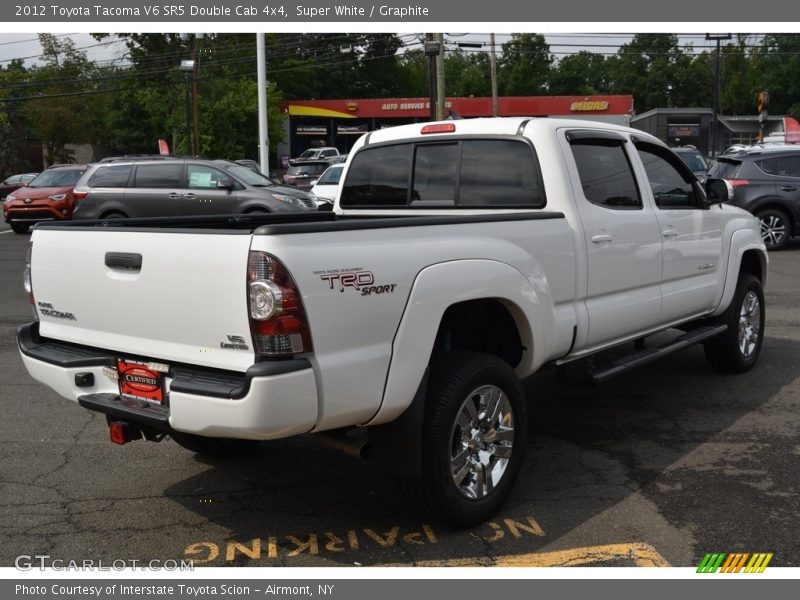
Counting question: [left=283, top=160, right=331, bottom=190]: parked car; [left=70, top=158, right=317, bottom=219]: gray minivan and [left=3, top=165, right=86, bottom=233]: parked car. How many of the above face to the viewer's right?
1

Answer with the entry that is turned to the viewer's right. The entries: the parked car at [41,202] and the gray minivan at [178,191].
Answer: the gray minivan

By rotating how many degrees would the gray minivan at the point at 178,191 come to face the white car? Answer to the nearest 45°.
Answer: approximately 45° to its left

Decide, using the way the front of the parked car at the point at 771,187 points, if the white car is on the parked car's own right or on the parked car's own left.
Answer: on the parked car's own left

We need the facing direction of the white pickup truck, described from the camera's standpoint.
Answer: facing away from the viewer and to the right of the viewer

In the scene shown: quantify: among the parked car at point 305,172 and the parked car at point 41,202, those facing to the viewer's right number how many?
0

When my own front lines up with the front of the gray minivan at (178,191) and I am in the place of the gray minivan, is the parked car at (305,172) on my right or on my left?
on my left

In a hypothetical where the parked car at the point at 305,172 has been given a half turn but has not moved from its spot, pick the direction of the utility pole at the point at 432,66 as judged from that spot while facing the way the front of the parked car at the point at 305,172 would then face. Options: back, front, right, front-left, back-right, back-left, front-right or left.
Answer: left

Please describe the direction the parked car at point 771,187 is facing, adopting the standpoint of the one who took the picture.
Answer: facing away from the viewer and to the right of the viewer

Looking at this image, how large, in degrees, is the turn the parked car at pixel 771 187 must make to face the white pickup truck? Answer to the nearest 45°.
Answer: approximately 135° to its right

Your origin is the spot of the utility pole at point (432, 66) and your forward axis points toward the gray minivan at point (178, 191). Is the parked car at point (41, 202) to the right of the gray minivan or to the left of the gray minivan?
right

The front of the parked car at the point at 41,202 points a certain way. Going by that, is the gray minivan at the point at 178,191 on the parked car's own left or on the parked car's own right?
on the parked car's own left

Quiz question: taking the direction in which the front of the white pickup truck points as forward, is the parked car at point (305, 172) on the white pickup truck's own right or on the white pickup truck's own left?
on the white pickup truck's own left

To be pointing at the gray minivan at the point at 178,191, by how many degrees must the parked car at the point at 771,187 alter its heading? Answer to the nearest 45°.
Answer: approximately 135° to its left

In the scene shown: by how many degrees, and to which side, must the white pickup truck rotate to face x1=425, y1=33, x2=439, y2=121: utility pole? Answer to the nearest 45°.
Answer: approximately 45° to its left

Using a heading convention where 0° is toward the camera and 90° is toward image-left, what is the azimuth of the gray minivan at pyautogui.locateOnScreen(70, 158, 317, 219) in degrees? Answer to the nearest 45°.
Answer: approximately 270°

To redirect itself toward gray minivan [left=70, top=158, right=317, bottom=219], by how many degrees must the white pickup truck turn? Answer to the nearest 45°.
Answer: approximately 45° to its left

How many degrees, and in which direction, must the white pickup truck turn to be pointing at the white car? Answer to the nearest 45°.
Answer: approximately 45° to its left
